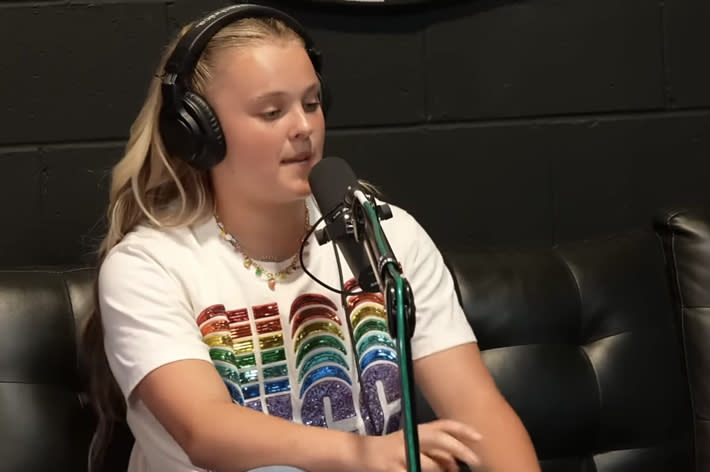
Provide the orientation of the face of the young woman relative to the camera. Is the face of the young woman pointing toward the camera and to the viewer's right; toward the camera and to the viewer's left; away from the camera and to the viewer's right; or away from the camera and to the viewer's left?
toward the camera and to the viewer's right

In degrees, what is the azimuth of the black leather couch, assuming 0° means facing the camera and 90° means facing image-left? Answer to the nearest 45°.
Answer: approximately 0°

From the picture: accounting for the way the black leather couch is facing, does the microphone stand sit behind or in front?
in front
